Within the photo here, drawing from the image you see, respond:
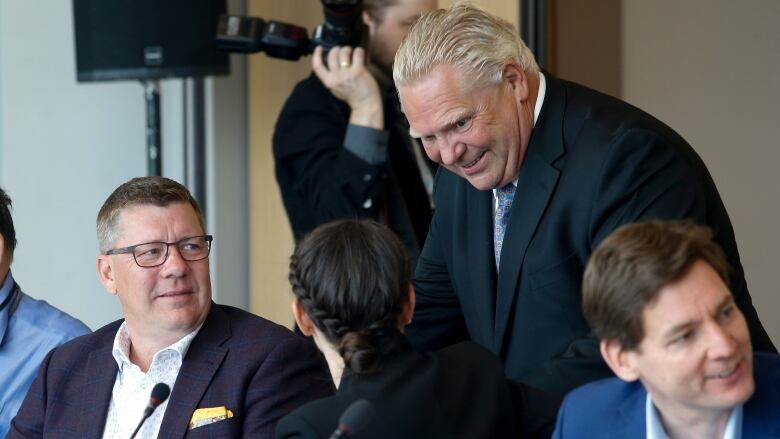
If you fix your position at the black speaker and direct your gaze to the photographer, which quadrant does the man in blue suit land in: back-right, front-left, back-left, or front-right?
front-right

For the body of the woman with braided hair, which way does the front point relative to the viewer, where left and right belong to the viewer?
facing away from the viewer

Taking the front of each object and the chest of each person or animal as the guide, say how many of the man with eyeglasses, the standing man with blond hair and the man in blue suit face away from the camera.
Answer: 0

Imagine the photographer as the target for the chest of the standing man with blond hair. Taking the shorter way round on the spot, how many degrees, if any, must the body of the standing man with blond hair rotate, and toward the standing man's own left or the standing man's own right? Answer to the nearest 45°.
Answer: approximately 90° to the standing man's own right

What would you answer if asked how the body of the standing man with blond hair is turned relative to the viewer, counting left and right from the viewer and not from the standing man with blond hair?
facing the viewer and to the left of the viewer

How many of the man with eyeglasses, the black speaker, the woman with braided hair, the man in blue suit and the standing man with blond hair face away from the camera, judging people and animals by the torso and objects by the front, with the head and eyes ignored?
1

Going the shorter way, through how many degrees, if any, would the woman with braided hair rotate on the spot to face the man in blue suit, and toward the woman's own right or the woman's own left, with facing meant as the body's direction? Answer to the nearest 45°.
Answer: approximately 90° to the woman's own right

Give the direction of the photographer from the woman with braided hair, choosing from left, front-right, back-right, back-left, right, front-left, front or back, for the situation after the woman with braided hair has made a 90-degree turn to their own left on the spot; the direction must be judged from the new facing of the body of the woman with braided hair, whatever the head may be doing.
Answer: right

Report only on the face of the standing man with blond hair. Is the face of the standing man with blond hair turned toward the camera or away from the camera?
toward the camera

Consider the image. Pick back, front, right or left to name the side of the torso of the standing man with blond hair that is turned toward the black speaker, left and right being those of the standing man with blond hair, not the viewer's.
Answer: right

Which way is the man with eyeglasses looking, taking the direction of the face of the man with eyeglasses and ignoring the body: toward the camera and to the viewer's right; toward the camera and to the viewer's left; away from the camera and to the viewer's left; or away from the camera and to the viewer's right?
toward the camera and to the viewer's right

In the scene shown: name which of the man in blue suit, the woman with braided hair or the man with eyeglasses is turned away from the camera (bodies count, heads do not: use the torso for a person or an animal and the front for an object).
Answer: the woman with braided hair

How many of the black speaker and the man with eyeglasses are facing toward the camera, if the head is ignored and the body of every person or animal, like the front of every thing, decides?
2

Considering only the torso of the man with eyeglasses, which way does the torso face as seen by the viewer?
toward the camera

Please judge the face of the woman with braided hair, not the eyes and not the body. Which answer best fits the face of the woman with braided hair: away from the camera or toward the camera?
away from the camera

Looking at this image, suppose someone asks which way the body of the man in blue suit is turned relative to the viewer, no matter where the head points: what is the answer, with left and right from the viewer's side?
facing the viewer and to the right of the viewer
